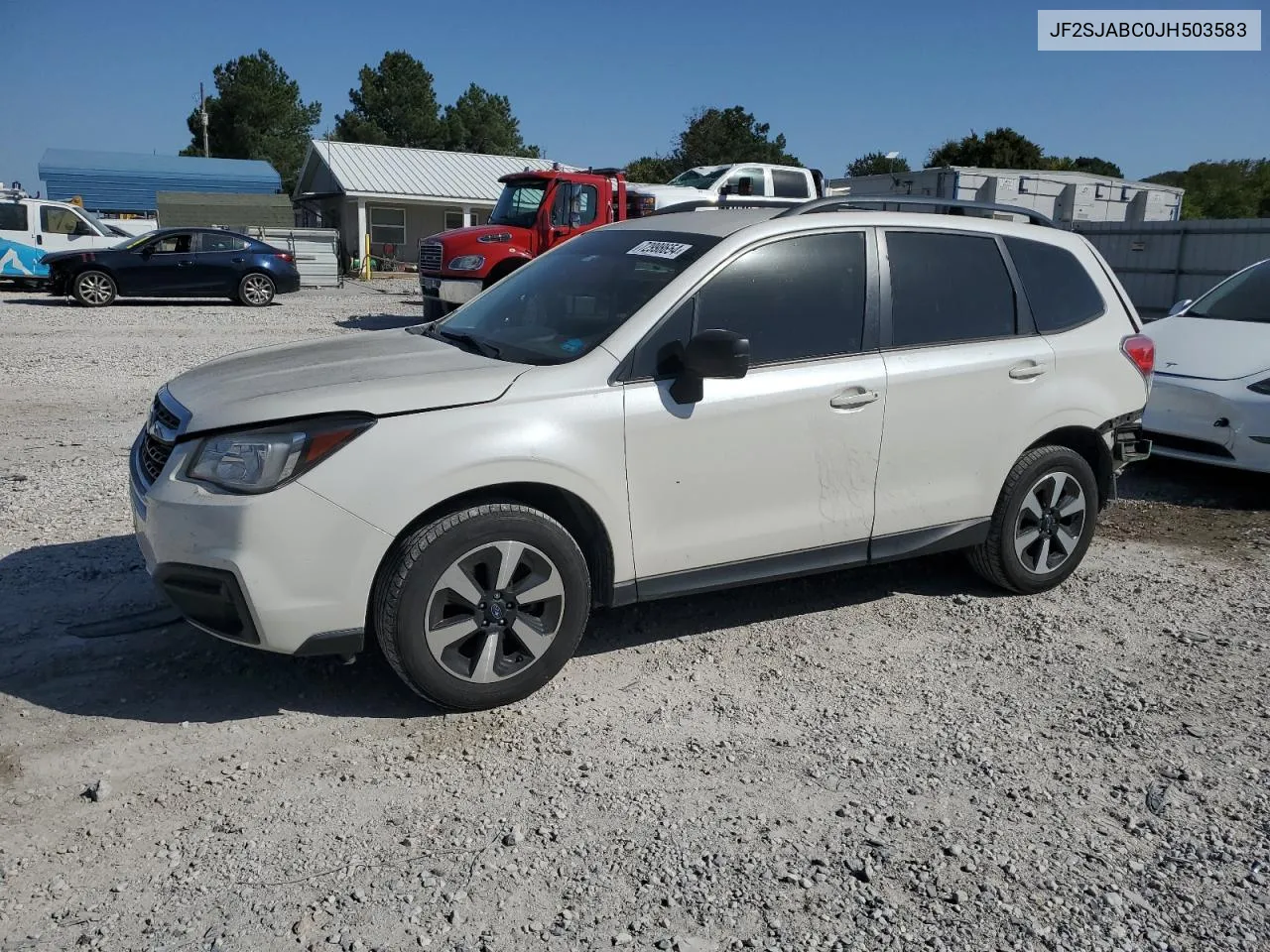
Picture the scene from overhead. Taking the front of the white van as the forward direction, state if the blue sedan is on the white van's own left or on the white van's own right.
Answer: on the white van's own right

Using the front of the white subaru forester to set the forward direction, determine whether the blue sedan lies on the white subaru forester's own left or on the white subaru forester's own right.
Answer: on the white subaru forester's own right

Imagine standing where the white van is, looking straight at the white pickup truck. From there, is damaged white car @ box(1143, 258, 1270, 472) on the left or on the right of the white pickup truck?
right

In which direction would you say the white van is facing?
to the viewer's right

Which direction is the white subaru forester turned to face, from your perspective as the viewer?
facing the viewer and to the left of the viewer

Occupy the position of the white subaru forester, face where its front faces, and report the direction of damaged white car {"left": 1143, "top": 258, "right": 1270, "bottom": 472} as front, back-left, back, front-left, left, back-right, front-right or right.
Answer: back

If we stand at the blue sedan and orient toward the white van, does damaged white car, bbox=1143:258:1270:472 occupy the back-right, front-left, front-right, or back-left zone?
back-left

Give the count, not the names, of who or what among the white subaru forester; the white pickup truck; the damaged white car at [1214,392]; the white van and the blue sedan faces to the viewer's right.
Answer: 1

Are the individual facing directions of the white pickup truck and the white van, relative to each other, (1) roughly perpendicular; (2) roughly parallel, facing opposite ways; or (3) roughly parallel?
roughly parallel, facing opposite ways

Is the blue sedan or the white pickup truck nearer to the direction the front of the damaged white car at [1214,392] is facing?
the blue sedan

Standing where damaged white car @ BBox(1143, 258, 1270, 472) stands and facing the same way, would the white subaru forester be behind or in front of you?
in front

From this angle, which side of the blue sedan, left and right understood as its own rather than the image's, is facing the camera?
left
